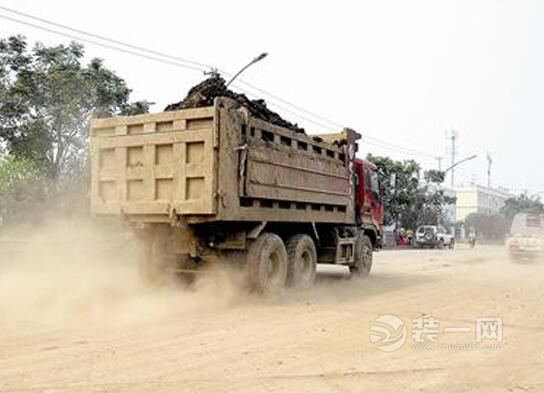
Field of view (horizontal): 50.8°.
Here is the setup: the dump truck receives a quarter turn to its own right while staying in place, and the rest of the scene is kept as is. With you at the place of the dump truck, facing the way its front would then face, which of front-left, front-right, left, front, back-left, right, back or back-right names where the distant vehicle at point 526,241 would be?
left

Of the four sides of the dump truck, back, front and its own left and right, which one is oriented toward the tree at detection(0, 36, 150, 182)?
left

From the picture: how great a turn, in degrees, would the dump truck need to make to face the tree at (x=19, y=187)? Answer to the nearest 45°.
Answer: approximately 90° to its left

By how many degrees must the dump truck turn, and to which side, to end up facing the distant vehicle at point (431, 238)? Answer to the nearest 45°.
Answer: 0° — it already faces it

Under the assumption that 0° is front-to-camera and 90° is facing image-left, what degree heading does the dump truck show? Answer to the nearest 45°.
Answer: approximately 225°
